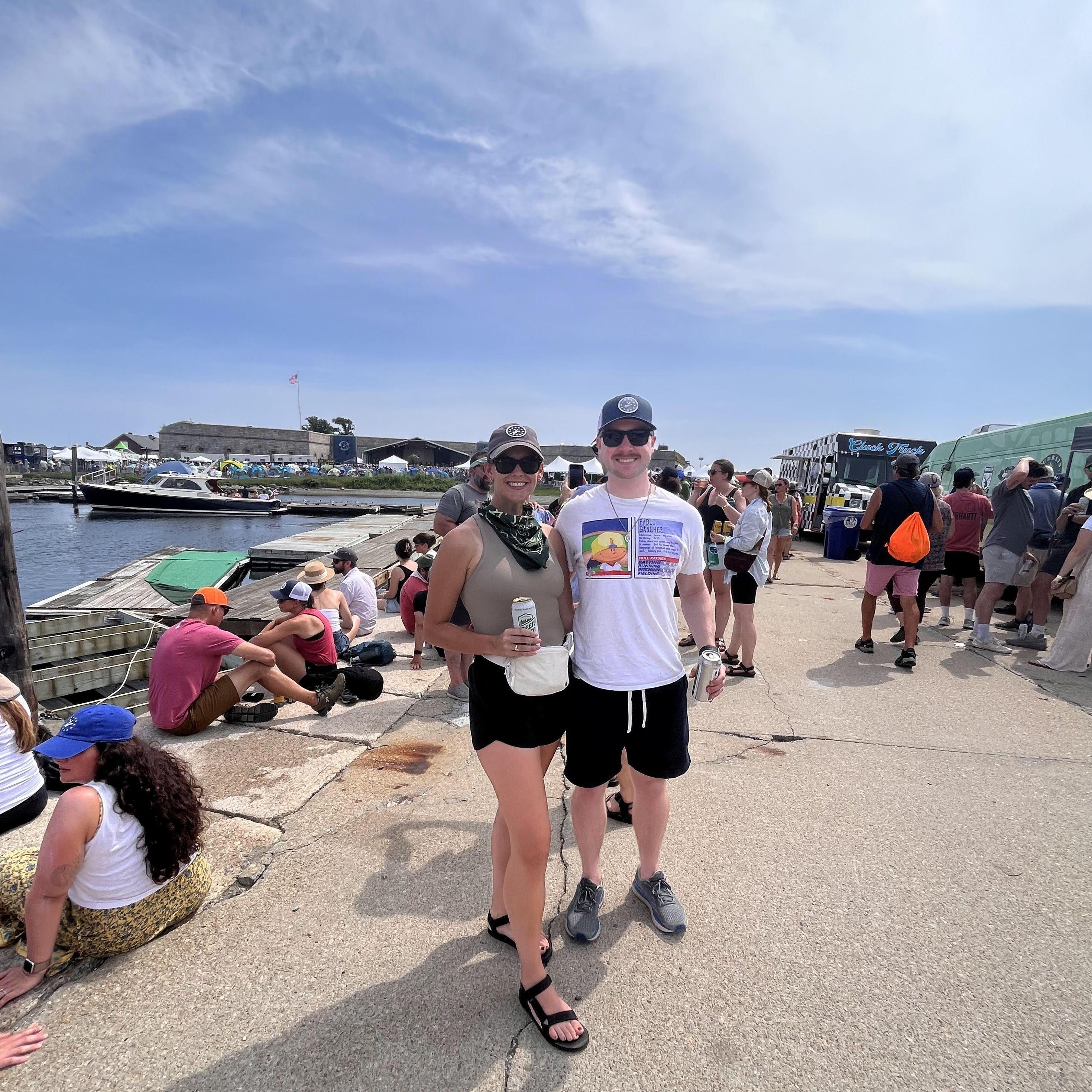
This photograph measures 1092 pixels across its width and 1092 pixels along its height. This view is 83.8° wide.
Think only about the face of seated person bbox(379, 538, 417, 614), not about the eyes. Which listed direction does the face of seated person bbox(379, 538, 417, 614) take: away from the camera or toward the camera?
away from the camera

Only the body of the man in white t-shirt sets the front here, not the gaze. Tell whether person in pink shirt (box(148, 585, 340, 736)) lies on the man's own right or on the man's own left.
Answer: on the man's own right

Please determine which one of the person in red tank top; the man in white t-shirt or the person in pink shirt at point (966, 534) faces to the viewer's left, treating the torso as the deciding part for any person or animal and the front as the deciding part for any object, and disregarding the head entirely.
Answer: the person in red tank top

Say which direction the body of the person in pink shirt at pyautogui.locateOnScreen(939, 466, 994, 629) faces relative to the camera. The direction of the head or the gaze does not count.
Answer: away from the camera

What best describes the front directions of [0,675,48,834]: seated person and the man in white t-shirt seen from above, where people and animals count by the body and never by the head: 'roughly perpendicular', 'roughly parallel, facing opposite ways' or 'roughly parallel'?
roughly perpendicular

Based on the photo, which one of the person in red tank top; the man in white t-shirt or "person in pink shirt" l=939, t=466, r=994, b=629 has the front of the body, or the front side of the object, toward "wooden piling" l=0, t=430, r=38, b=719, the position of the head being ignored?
the person in red tank top

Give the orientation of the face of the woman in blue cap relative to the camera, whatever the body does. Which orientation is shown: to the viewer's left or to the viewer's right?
to the viewer's left

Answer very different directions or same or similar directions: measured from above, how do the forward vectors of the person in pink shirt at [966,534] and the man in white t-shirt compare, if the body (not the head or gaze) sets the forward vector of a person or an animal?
very different directions

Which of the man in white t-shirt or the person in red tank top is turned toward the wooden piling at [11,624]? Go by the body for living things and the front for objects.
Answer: the person in red tank top

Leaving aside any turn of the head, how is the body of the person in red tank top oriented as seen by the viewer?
to the viewer's left

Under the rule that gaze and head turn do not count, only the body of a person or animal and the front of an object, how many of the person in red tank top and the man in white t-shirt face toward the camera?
1

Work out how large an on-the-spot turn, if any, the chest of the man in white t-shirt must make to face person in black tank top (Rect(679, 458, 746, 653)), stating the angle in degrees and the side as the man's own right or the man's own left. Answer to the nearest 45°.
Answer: approximately 180°

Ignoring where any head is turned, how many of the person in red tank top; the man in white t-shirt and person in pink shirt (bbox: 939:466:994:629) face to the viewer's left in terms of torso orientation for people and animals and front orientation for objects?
1

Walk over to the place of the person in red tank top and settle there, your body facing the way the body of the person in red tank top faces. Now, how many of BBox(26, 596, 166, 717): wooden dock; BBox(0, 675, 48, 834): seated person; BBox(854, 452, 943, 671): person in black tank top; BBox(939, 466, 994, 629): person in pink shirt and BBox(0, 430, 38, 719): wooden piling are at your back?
2

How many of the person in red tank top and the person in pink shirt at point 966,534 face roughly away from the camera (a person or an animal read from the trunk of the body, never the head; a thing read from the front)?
1
